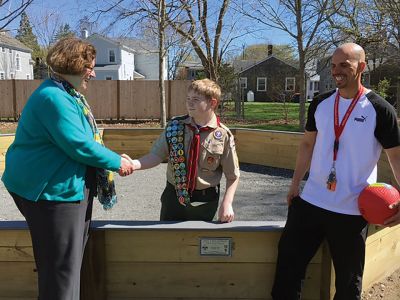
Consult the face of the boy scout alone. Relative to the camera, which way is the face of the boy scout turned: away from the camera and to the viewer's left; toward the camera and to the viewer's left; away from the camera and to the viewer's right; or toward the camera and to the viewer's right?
toward the camera and to the viewer's left

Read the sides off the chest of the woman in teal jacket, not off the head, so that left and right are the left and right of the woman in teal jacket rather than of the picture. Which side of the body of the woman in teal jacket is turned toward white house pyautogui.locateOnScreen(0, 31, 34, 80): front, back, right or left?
left

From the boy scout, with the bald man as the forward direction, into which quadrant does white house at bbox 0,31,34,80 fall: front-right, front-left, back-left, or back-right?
back-left

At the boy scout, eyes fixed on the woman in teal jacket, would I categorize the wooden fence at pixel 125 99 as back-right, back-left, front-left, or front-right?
back-right

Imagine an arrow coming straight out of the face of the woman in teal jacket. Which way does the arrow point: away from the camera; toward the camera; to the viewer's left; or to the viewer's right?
to the viewer's right

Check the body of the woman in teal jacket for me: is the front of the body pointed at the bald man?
yes

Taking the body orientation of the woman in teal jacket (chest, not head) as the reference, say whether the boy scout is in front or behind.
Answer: in front

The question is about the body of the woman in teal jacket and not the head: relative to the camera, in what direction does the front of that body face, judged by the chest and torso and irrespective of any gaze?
to the viewer's right

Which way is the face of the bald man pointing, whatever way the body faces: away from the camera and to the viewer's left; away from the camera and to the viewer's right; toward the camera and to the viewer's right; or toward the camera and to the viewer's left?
toward the camera and to the viewer's left

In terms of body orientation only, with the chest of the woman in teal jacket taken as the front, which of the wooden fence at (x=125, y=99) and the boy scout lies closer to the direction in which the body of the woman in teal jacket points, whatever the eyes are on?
the boy scout
